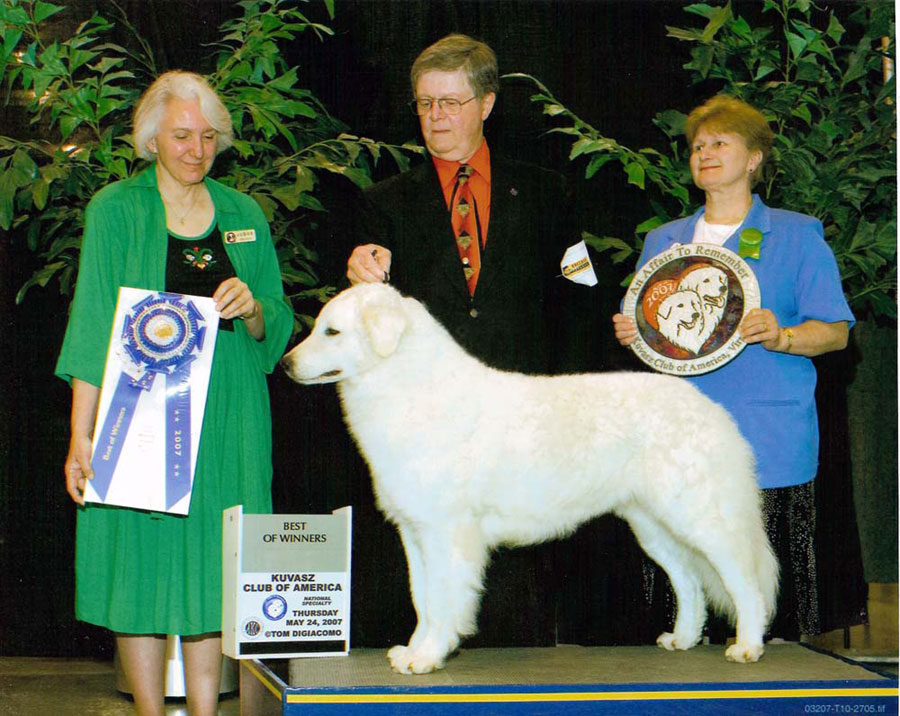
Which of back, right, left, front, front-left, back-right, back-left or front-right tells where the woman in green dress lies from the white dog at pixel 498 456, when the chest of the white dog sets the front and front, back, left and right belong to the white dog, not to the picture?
front

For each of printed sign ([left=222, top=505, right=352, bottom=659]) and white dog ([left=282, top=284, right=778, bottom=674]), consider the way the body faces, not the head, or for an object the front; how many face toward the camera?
1

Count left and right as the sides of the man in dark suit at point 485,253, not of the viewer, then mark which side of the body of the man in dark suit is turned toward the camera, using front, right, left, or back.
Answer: front

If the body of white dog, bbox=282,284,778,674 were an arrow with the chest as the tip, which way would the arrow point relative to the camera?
to the viewer's left

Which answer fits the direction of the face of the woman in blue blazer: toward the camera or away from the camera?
toward the camera

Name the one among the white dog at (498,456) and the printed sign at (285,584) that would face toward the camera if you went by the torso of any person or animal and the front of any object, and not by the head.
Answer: the printed sign

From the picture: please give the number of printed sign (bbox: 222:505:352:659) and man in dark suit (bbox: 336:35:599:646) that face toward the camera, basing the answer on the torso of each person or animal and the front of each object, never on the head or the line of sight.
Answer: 2

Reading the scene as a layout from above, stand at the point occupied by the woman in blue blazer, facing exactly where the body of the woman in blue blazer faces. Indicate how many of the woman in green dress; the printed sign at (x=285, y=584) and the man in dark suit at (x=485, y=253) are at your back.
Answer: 0

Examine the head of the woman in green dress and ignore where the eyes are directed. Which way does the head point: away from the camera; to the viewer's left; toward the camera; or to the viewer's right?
toward the camera

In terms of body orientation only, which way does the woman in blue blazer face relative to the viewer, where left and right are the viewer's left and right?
facing the viewer and to the left of the viewer

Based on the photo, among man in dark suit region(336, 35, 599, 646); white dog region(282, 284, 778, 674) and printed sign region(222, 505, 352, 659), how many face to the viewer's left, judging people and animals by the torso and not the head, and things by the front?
1

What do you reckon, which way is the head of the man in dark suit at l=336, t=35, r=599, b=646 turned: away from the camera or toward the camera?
toward the camera

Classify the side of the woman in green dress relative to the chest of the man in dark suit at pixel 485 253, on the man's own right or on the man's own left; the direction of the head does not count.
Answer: on the man's own right
